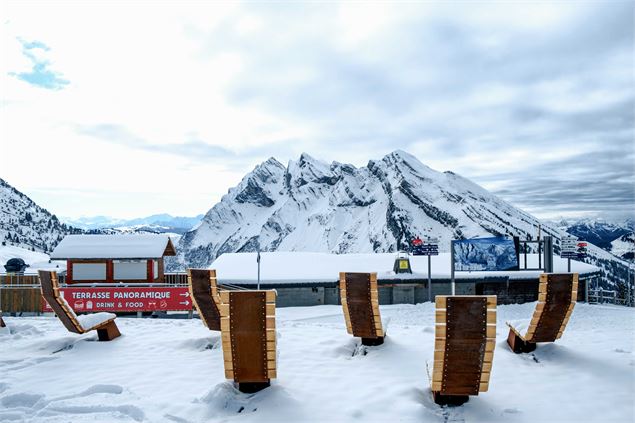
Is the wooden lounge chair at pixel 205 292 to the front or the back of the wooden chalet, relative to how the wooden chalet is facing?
to the front

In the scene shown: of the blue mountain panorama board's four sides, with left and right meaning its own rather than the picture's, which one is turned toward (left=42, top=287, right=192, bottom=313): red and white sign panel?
right

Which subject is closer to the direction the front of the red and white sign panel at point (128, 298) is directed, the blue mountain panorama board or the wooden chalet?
the blue mountain panorama board

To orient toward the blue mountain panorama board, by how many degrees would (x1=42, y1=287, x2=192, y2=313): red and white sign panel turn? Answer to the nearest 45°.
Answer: approximately 90° to its left

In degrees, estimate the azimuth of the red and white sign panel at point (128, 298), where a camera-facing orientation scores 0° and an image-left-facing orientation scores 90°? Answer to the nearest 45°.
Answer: approximately 0°

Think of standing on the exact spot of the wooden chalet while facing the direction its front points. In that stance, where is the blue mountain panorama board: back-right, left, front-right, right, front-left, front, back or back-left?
front-left

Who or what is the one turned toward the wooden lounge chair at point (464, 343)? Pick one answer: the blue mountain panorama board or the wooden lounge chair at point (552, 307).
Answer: the blue mountain panorama board
